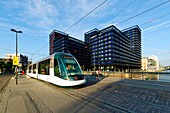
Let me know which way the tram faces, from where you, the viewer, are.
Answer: facing the viewer and to the right of the viewer
